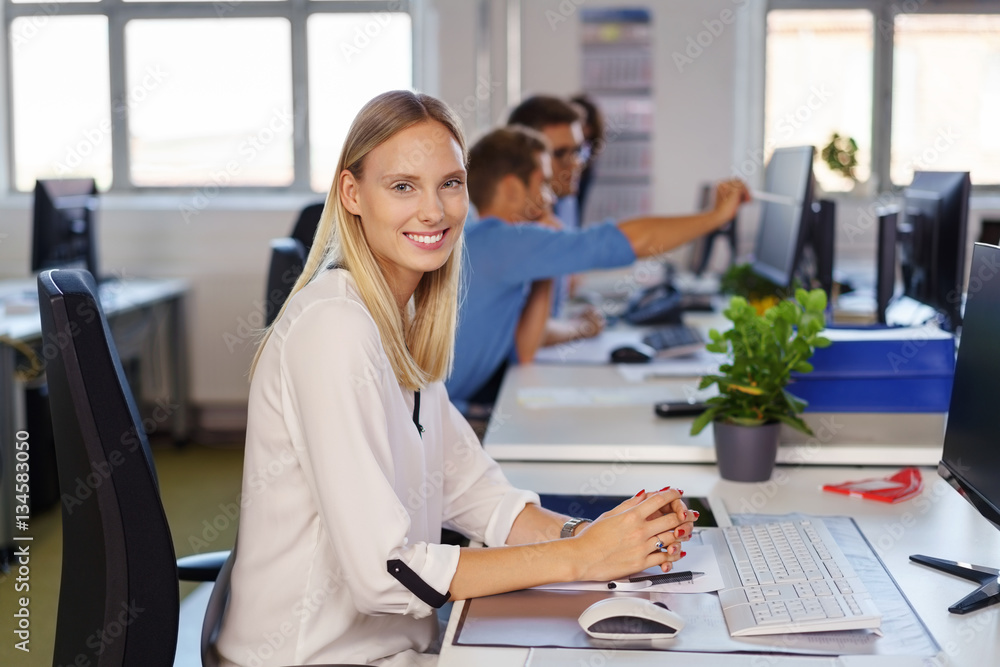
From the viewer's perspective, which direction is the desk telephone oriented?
to the viewer's left

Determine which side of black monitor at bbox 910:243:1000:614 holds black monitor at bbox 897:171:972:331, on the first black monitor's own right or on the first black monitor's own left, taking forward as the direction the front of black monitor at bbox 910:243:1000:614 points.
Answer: on the first black monitor's own right

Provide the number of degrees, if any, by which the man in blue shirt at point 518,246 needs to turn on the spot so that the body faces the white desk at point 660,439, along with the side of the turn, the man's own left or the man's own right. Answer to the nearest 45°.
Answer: approximately 90° to the man's own right

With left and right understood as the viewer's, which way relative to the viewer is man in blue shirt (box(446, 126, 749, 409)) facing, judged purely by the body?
facing to the right of the viewer

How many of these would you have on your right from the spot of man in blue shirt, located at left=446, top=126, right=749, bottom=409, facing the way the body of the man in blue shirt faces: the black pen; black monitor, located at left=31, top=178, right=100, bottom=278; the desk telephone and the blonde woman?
2

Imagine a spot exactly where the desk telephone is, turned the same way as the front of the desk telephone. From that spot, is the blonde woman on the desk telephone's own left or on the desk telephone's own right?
on the desk telephone's own left

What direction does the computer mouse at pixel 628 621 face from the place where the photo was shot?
facing to the right of the viewer
